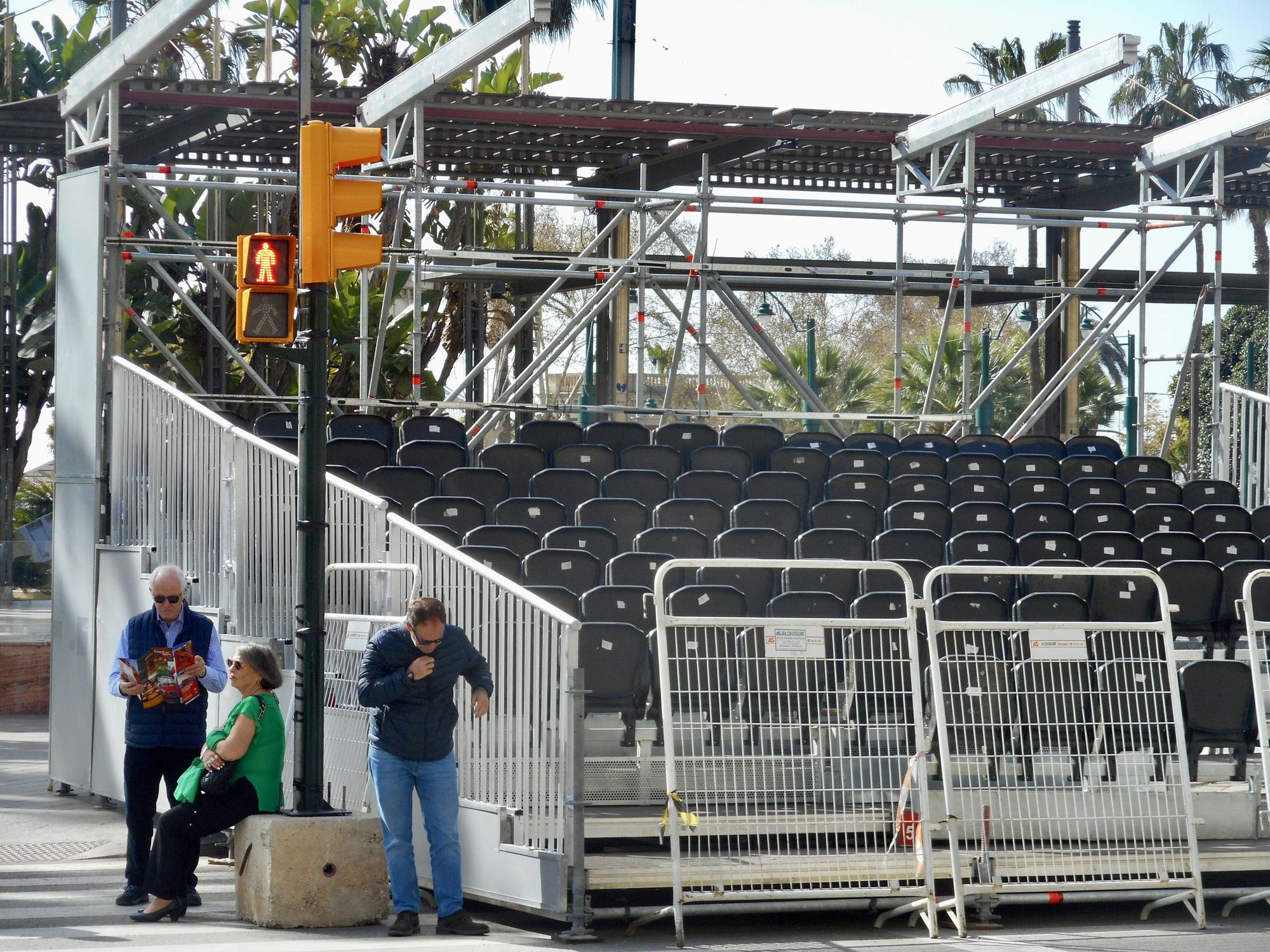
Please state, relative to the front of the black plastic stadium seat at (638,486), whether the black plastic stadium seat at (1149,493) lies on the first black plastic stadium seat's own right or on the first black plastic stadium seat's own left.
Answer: on the first black plastic stadium seat's own left

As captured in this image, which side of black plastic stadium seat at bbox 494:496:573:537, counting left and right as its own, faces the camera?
front

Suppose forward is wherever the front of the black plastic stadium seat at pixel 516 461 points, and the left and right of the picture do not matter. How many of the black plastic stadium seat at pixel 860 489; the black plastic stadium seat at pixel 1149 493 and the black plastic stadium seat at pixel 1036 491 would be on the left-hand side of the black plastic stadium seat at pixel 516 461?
3

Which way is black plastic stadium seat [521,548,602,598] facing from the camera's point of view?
toward the camera

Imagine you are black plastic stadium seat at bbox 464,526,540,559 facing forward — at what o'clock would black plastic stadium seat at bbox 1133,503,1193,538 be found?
black plastic stadium seat at bbox 1133,503,1193,538 is roughly at 8 o'clock from black plastic stadium seat at bbox 464,526,540,559.

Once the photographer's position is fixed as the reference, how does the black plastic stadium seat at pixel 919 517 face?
facing the viewer

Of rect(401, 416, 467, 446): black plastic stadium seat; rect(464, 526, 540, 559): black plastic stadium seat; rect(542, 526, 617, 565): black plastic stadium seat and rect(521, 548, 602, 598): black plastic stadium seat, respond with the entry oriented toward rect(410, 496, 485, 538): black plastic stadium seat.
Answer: rect(401, 416, 467, 446): black plastic stadium seat

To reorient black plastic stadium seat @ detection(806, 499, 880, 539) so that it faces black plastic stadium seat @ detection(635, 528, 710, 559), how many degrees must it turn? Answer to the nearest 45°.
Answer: approximately 45° to its right

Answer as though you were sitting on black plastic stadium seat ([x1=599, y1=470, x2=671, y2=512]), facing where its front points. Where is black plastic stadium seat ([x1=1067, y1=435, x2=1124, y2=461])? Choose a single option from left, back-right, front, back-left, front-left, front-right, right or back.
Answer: back-left

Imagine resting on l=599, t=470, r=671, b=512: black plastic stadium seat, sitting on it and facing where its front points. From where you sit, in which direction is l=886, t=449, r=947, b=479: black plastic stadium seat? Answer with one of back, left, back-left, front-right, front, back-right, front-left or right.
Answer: back-left

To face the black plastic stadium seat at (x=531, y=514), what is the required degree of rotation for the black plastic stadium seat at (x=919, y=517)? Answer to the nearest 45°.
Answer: approximately 45° to its right

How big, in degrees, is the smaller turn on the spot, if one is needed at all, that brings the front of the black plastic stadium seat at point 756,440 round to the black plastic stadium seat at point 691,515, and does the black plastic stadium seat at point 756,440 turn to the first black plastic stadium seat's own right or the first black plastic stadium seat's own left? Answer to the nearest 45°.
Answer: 0° — it already faces it
